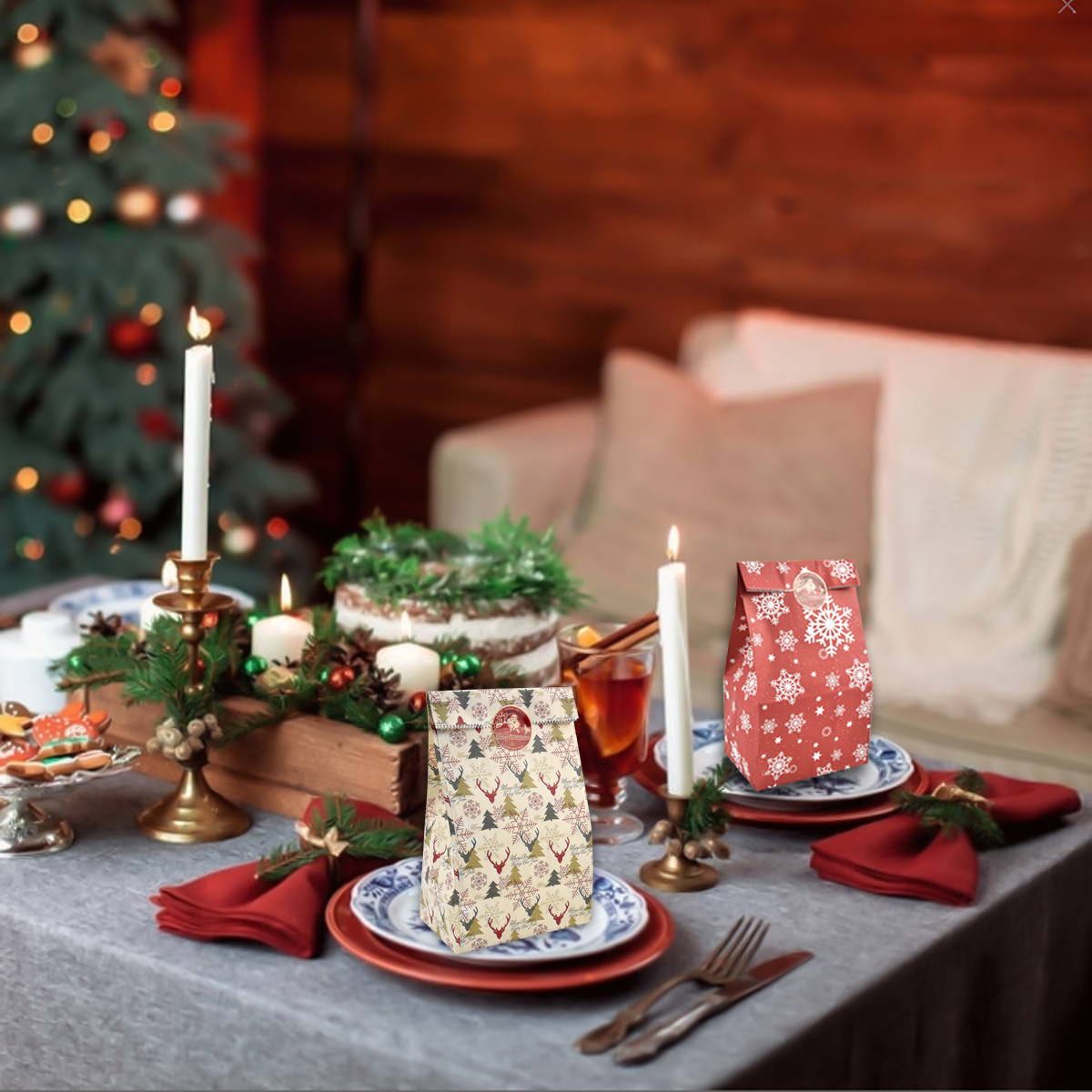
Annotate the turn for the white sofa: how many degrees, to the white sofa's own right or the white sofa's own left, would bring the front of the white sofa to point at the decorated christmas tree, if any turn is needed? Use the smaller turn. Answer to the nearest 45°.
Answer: approximately 45° to the white sofa's own right

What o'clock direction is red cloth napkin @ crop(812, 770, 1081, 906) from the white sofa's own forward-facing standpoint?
The red cloth napkin is roughly at 10 o'clock from the white sofa.

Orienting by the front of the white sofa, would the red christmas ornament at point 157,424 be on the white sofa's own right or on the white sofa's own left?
on the white sofa's own right

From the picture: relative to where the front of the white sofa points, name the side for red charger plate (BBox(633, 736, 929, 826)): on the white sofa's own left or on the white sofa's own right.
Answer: on the white sofa's own left

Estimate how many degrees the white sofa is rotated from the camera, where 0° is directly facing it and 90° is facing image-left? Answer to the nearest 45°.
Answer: approximately 45°
